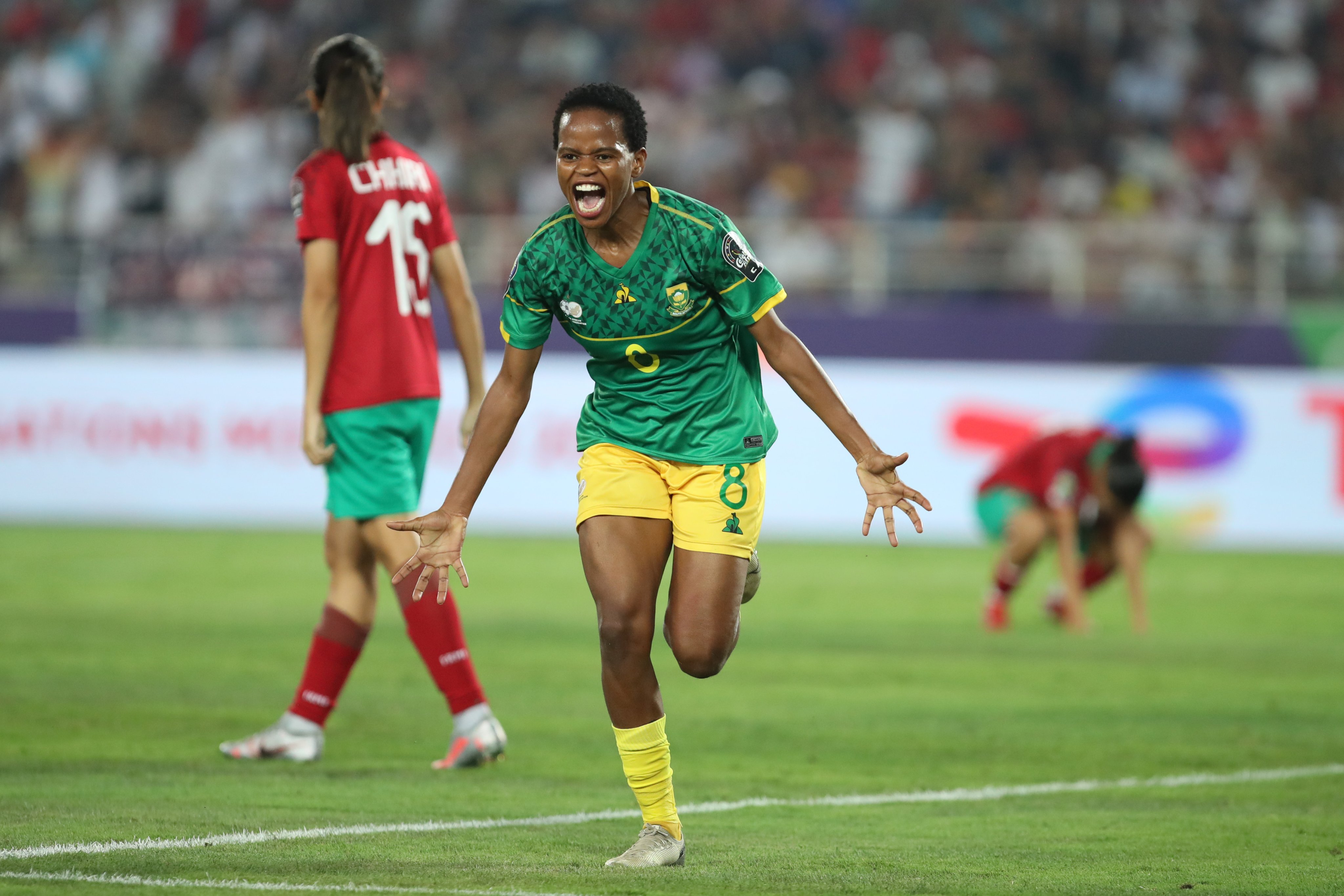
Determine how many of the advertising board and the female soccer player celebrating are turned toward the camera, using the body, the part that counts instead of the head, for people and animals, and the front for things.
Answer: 2

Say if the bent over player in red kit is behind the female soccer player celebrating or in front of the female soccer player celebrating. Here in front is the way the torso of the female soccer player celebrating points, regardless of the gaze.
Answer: behind

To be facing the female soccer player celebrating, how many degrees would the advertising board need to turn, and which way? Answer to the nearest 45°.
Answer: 0° — it already faces them

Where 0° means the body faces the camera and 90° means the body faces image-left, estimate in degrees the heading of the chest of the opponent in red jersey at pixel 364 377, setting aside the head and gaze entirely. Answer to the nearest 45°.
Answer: approximately 135°

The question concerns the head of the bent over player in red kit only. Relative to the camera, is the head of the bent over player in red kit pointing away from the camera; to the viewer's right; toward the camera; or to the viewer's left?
to the viewer's right

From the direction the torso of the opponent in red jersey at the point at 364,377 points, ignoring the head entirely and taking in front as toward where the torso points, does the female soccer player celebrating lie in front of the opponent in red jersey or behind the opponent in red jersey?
behind

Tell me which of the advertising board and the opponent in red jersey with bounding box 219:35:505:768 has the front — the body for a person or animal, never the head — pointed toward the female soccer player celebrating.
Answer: the advertising board

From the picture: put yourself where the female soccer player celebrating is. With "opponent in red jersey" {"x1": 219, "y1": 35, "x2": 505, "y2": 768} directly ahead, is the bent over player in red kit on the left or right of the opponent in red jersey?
right

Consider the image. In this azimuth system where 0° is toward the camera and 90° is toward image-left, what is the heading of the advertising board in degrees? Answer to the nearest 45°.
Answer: approximately 0°

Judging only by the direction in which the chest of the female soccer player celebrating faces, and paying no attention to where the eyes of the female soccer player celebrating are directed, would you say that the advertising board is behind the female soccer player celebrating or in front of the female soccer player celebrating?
behind

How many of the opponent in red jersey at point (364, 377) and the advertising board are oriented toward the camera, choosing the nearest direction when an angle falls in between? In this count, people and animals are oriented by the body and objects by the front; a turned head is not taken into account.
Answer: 1

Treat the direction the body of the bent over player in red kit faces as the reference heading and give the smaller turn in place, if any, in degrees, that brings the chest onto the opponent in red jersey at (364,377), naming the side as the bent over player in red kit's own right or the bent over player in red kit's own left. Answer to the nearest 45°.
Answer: approximately 90° to the bent over player in red kit's own right

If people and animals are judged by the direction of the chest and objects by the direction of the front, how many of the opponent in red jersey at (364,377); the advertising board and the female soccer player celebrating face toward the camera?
2

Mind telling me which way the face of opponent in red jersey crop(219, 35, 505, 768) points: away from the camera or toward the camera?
away from the camera
